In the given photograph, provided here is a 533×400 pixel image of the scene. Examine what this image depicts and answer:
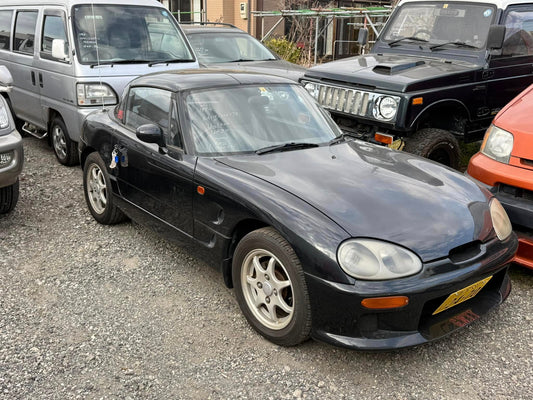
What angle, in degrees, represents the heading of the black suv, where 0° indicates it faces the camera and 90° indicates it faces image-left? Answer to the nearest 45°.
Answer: approximately 45°

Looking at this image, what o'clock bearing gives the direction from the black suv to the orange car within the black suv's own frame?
The orange car is roughly at 10 o'clock from the black suv.

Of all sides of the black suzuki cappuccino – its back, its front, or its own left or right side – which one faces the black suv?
left

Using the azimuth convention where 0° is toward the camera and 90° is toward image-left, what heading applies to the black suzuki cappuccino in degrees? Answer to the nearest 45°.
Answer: approximately 315°

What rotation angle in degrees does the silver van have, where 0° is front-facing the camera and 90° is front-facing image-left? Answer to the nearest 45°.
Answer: approximately 315°

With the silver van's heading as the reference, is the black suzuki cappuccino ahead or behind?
ahead

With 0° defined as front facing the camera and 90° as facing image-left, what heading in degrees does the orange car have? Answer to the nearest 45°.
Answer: approximately 45°

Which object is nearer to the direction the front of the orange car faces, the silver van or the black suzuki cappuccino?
the black suzuki cappuccino

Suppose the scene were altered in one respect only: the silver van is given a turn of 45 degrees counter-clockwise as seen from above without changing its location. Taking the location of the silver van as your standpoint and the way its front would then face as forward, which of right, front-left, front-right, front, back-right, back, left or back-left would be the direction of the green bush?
front-left

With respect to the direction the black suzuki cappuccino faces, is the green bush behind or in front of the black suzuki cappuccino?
behind
